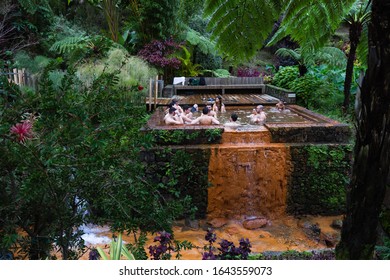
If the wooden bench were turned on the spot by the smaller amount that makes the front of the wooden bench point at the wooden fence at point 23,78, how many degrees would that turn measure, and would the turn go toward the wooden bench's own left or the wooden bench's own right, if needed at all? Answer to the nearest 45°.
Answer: approximately 45° to the wooden bench's own right

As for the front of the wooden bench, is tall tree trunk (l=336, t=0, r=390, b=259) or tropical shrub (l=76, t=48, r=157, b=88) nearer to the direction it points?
the tall tree trunk

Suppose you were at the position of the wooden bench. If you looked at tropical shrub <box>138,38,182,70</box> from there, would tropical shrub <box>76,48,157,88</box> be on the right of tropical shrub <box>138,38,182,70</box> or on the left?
left

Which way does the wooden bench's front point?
toward the camera

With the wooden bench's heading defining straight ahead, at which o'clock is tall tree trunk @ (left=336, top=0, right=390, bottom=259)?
The tall tree trunk is roughly at 12 o'clock from the wooden bench.

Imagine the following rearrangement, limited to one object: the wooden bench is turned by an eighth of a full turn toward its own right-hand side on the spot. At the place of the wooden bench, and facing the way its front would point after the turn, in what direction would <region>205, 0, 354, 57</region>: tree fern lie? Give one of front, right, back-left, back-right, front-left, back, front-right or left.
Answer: front-left

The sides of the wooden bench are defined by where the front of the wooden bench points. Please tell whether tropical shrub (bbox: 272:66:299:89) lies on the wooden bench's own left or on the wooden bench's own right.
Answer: on the wooden bench's own left

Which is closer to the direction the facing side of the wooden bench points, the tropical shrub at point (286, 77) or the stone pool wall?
the stone pool wall

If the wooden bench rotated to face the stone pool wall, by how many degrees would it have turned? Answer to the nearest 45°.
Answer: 0° — it already faces it

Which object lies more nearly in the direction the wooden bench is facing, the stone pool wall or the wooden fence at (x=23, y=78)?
the stone pool wall

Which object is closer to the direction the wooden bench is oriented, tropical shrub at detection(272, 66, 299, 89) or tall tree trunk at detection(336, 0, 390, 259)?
the tall tree trunk

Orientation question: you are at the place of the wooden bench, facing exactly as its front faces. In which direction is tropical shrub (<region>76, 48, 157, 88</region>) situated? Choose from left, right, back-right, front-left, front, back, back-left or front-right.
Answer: front-right
